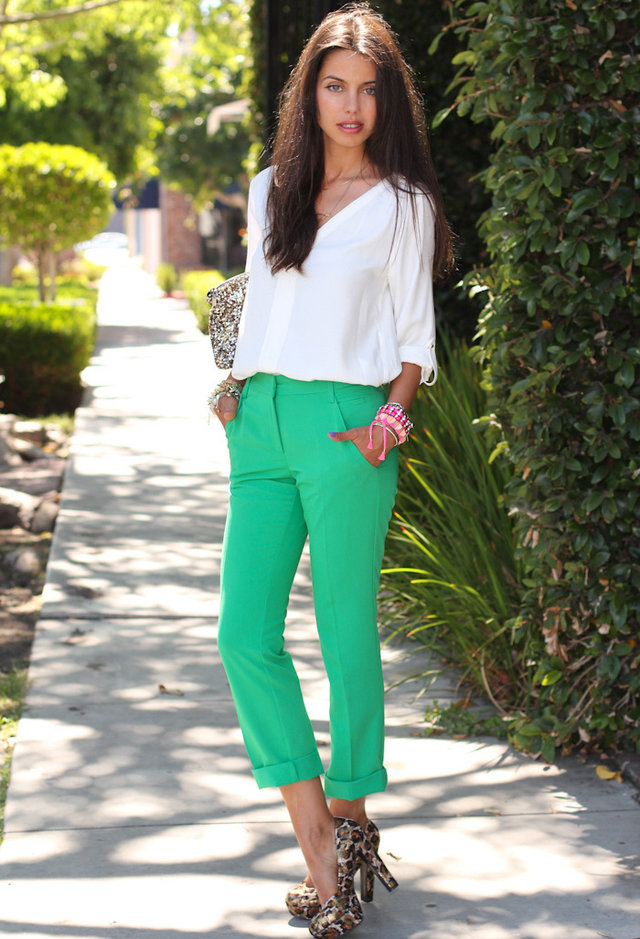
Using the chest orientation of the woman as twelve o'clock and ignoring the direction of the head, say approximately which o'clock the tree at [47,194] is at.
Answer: The tree is roughly at 4 o'clock from the woman.

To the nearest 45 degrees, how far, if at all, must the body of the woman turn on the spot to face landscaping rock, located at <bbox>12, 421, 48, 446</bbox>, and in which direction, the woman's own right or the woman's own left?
approximately 135° to the woman's own right

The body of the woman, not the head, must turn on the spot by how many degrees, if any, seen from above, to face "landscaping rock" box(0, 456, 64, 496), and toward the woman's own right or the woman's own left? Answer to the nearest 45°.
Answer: approximately 135° to the woman's own right

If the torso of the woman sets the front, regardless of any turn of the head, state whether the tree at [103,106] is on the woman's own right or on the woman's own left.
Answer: on the woman's own right

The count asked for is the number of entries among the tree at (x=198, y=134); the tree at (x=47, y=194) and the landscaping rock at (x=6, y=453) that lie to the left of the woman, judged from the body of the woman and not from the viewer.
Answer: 0

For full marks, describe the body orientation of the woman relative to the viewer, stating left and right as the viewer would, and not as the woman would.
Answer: facing the viewer and to the left of the viewer

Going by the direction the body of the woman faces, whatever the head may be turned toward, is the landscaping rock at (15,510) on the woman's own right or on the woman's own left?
on the woman's own right

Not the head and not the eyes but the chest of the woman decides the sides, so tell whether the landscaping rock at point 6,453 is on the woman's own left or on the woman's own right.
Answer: on the woman's own right

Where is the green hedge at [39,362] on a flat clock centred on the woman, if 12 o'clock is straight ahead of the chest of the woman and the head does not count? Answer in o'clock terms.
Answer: The green hedge is roughly at 4 o'clock from the woman.

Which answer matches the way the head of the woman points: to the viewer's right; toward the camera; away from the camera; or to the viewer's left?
toward the camera

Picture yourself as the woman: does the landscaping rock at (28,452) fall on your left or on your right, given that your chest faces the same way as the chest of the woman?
on your right
